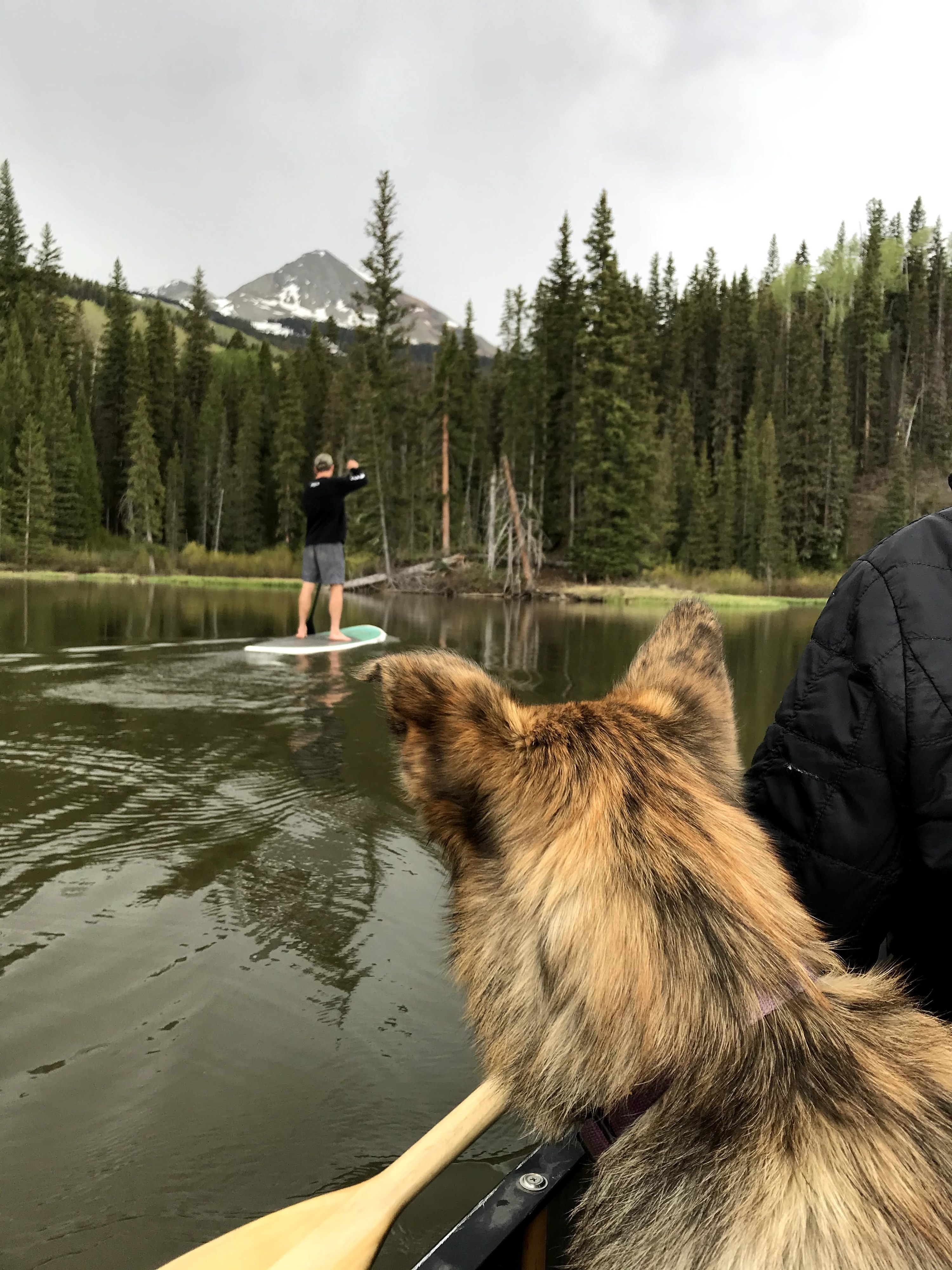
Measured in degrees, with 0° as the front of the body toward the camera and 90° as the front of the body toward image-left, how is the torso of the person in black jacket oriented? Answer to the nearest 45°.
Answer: approximately 180°

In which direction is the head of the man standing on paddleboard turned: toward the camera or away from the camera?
away from the camera

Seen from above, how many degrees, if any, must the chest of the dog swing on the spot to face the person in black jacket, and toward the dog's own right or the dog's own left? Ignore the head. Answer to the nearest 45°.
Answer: approximately 90° to the dog's own right

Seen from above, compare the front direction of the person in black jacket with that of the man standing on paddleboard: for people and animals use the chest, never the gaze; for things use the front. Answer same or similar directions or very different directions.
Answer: same or similar directions

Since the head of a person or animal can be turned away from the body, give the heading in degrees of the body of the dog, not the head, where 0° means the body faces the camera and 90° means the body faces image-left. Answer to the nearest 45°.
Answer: approximately 135°

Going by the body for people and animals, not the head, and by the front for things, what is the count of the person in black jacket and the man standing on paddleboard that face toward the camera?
0

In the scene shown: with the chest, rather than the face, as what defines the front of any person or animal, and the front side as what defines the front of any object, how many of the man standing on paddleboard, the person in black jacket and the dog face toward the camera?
0

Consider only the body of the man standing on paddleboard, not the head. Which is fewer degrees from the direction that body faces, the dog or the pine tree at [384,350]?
the pine tree

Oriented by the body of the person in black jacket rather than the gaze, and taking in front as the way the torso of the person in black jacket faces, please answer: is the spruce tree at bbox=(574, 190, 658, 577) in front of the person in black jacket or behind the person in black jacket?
in front

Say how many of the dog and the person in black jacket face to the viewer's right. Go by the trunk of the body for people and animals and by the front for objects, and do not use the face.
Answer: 0

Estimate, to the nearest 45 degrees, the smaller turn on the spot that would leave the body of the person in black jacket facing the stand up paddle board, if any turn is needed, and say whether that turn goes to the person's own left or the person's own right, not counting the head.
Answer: approximately 45° to the person's own left

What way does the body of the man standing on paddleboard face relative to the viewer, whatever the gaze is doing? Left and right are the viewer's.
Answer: facing away from the viewer and to the right of the viewer
